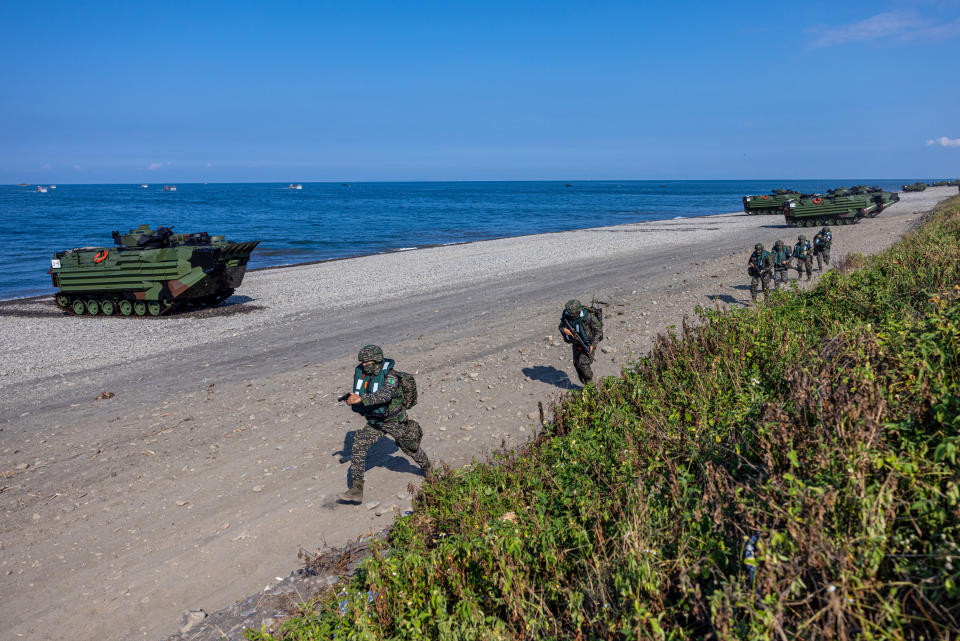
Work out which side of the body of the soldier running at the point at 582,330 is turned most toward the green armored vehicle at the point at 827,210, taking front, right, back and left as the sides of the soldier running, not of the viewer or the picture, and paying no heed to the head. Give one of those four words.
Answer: back

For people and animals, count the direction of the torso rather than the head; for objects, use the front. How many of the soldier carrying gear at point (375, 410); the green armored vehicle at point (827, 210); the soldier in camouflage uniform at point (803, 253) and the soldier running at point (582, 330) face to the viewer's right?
1

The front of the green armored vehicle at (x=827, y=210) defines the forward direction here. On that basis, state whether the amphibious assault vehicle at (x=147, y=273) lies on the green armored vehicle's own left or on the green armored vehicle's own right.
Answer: on the green armored vehicle's own right

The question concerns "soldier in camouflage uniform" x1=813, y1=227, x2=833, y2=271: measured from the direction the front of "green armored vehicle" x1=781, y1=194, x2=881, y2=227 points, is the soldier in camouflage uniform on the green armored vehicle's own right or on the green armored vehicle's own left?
on the green armored vehicle's own right

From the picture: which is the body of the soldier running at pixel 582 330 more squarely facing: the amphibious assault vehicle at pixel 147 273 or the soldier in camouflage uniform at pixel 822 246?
the amphibious assault vehicle

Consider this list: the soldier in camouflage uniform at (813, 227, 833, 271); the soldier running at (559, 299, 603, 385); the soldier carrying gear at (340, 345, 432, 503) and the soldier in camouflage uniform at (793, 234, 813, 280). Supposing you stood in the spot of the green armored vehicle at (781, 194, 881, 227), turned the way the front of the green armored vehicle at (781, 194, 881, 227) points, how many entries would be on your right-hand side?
4

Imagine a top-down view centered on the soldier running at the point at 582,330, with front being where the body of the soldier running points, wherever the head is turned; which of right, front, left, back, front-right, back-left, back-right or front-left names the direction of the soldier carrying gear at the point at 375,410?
front

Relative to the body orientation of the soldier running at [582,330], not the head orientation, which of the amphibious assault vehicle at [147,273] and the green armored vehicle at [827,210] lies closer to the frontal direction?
the amphibious assault vehicle

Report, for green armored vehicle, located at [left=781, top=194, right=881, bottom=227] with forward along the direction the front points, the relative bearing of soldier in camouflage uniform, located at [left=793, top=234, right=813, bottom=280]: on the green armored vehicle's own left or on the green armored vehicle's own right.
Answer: on the green armored vehicle's own right

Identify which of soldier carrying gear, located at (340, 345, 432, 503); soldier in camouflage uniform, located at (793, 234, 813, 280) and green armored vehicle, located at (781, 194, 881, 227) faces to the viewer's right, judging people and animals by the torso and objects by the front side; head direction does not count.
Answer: the green armored vehicle

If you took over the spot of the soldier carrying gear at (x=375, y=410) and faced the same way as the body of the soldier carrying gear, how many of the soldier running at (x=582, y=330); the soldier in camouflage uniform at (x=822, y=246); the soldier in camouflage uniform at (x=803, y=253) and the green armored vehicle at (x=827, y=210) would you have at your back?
4

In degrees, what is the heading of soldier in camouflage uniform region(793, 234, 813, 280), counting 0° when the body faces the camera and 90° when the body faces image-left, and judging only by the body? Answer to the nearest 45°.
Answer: approximately 45°

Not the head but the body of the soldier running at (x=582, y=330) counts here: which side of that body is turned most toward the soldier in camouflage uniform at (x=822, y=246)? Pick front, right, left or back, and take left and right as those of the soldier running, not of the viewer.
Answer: back

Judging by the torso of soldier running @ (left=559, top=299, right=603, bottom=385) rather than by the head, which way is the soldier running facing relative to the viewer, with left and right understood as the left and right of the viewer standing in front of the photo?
facing the viewer and to the left of the viewer
